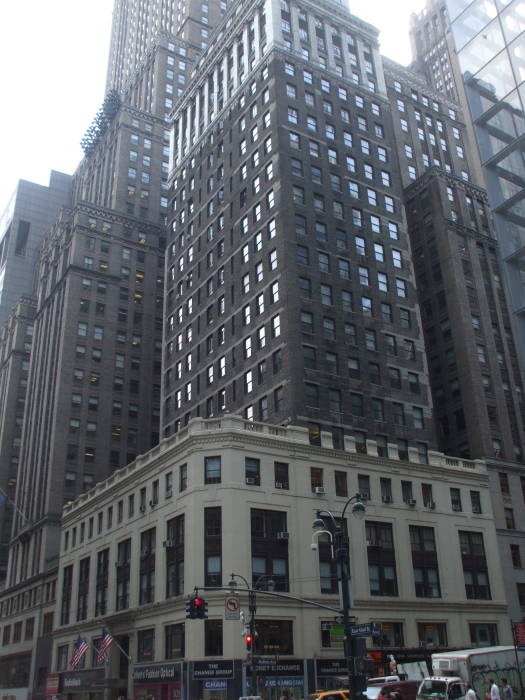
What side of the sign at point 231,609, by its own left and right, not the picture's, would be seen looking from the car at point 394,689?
left

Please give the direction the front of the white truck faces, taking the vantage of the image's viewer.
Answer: facing the viewer and to the left of the viewer

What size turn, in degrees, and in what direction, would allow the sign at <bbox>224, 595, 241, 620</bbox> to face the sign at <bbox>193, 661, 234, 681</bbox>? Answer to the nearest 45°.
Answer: approximately 180°

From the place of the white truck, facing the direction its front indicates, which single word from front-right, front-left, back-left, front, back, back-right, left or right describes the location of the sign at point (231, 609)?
front-right

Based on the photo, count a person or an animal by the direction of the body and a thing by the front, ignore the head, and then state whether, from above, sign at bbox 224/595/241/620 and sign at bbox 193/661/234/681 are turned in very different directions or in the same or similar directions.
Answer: same or similar directions

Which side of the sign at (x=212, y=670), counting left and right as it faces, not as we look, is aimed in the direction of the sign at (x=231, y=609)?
front

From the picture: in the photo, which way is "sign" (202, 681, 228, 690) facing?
toward the camera

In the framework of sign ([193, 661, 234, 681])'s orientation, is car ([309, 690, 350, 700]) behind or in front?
in front

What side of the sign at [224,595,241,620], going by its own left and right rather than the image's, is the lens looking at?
front

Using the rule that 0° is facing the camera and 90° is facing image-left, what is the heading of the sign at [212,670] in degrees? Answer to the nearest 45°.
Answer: approximately 0°

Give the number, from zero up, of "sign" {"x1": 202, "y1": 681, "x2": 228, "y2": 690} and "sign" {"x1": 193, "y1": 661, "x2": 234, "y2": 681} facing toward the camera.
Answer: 2

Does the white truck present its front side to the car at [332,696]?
yes

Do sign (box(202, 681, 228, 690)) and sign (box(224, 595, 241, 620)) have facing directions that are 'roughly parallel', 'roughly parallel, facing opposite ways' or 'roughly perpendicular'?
roughly parallel
